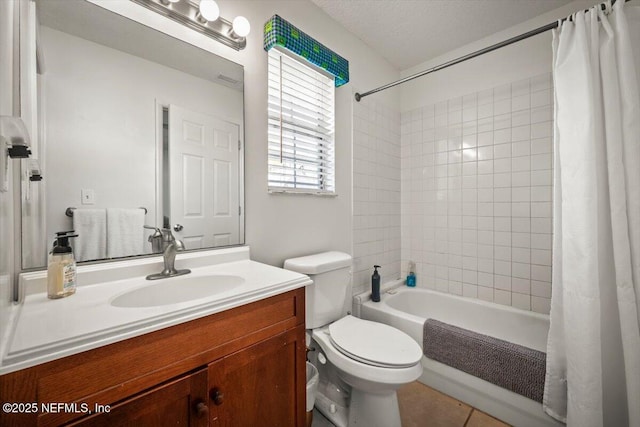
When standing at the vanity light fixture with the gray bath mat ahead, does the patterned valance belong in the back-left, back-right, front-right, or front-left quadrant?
front-left

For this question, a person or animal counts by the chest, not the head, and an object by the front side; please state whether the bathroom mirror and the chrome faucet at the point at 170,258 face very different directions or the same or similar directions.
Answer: same or similar directions

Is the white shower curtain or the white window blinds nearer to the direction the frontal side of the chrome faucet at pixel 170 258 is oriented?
the white shower curtain

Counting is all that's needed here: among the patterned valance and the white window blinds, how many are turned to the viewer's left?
0

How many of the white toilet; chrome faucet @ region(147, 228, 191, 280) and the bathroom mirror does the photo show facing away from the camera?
0

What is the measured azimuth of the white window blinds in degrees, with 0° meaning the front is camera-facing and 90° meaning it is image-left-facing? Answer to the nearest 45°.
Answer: approximately 315°

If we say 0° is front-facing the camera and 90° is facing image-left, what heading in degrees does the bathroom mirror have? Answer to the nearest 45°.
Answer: approximately 315°

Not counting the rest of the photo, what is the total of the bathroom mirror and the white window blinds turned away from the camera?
0

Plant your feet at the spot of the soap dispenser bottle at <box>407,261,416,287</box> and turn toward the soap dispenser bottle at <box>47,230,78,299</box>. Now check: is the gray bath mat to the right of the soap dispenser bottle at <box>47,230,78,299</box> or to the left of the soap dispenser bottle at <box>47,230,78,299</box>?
left

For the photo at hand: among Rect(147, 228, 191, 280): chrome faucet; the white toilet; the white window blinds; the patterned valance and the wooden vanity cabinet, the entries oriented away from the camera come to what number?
0

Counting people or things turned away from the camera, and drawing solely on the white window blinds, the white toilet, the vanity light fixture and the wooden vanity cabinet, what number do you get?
0

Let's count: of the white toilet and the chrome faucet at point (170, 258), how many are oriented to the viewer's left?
0

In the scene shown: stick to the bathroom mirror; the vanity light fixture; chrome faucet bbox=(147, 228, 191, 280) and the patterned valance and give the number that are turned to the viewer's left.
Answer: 0

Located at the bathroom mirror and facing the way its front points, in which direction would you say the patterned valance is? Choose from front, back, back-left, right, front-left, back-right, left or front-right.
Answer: front-left

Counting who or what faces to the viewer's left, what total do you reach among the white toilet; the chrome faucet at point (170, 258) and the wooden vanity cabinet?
0

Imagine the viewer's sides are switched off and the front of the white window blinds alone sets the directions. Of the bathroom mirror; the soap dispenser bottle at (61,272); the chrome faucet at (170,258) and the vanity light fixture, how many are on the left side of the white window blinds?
0

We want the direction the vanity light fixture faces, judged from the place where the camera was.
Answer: facing the viewer and to the right of the viewer

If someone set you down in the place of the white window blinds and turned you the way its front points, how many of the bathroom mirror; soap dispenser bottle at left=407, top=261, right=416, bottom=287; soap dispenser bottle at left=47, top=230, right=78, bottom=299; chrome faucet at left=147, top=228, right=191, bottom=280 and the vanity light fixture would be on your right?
4
